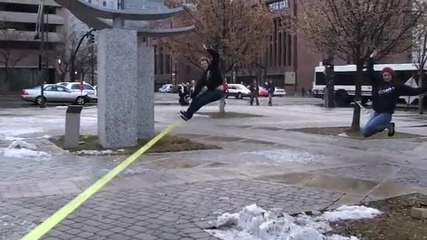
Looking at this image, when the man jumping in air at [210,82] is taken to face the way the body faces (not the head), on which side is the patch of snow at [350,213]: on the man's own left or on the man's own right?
on the man's own left

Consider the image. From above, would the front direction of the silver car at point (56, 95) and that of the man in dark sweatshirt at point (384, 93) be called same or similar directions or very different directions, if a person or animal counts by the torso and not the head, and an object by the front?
very different directions

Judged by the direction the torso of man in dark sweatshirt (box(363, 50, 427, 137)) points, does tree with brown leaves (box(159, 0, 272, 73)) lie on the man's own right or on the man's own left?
on the man's own right

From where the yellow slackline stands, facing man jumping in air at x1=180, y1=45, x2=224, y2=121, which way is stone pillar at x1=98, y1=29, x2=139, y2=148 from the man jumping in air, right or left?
left

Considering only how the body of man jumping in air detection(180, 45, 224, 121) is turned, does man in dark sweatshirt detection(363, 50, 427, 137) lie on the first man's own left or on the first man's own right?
on the first man's own left

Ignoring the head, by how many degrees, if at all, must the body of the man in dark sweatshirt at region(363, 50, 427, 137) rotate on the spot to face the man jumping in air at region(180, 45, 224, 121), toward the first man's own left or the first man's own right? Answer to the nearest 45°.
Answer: approximately 45° to the first man's own right
